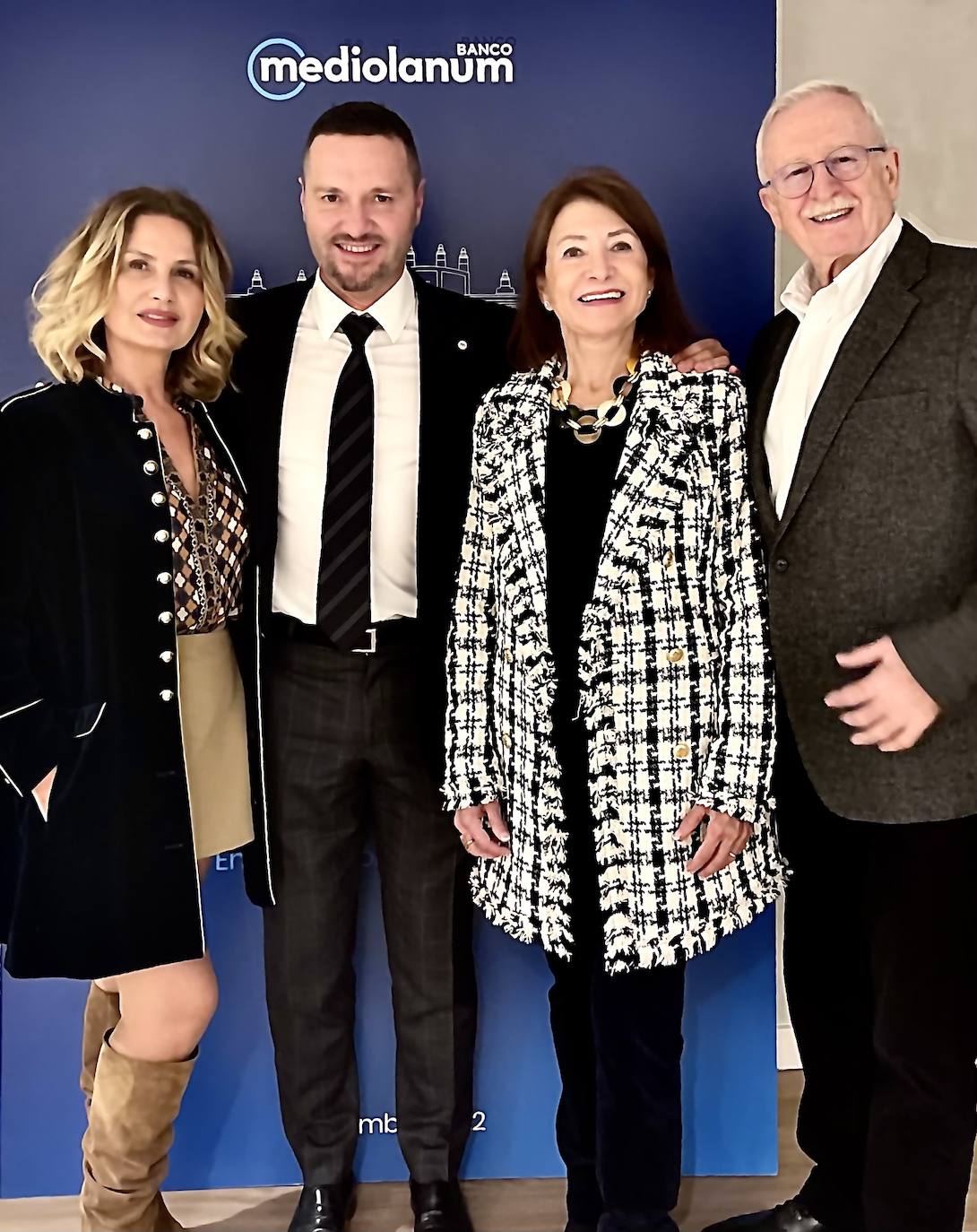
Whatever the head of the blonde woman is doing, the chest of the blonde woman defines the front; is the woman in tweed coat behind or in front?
in front

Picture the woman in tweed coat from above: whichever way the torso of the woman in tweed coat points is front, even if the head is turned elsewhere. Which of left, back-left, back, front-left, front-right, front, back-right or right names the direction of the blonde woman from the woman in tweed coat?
right

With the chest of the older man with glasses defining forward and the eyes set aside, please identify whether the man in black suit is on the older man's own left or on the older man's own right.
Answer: on the older man's own right

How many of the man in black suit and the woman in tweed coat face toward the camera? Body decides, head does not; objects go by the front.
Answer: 2

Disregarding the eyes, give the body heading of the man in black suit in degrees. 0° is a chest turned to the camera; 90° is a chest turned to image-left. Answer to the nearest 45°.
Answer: approximately 0°
